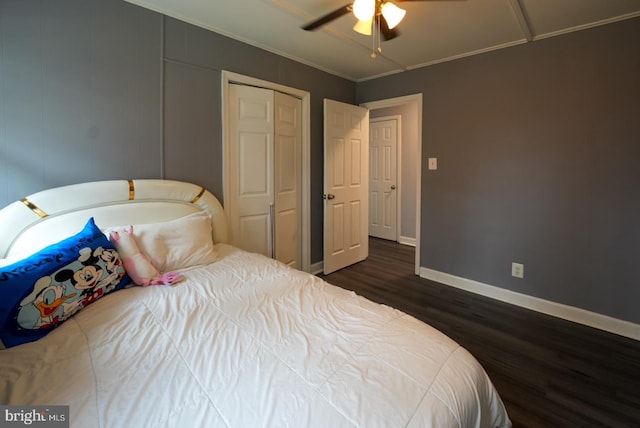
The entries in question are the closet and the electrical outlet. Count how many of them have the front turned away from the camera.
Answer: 0

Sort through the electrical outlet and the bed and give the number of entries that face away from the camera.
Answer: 0

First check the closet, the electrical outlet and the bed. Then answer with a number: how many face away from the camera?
0

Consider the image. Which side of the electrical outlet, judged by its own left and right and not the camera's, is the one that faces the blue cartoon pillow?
front

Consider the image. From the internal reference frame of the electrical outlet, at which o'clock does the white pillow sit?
The white pillow is roughly at 12 o'clock from the electrical outlet.

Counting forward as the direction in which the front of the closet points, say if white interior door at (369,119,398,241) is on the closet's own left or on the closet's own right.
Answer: on the closet's own left

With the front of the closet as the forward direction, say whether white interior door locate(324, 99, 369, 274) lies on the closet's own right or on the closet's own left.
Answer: on the closet's own left

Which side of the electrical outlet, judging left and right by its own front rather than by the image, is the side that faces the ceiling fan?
front

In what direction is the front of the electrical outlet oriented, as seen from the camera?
facing the viewer and to the left of the viewer

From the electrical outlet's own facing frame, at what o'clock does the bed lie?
The bed is roughly at 11 o'clock from the electrical outlet.

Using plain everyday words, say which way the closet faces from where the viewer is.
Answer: facing the viewer and to the right of the viewer

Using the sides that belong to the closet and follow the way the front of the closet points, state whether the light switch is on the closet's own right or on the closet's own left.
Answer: on the closet's own left
